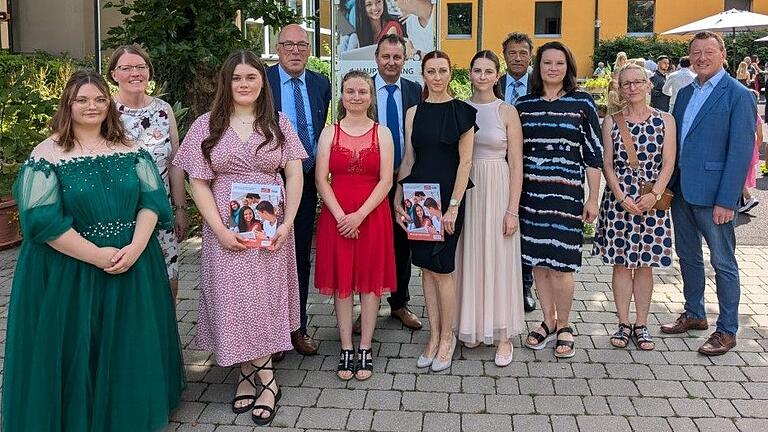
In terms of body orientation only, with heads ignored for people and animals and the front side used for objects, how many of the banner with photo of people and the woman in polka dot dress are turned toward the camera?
2

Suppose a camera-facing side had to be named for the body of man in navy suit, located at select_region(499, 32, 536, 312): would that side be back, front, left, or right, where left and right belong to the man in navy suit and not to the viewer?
front

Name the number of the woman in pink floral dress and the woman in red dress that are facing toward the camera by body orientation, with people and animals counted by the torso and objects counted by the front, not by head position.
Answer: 2

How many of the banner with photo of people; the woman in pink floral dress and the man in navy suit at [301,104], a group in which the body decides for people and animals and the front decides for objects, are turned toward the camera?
3

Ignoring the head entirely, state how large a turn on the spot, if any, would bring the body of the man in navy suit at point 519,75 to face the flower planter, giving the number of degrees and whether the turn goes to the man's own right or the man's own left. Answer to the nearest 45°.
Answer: approximately 90° to the man's own right

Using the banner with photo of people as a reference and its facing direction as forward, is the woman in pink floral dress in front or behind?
in front

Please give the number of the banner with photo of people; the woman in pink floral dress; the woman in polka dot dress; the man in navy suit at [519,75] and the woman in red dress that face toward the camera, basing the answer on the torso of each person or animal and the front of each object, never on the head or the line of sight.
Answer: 5

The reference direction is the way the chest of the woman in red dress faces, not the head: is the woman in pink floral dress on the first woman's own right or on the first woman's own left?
on the first woman's own right

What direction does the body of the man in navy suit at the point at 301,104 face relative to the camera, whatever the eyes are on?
toward the camera

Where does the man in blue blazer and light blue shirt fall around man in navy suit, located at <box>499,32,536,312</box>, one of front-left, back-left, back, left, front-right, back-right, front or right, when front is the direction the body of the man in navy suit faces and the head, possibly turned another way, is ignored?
front-left

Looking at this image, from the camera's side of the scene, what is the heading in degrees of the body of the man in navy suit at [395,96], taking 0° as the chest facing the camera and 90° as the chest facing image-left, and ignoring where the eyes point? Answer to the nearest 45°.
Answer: approximately 0°

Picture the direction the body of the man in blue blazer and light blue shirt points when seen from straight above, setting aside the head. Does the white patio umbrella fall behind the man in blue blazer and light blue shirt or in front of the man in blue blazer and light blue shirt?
behind

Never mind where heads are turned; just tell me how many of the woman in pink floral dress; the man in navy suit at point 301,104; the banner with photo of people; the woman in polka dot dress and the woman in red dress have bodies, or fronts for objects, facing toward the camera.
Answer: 5

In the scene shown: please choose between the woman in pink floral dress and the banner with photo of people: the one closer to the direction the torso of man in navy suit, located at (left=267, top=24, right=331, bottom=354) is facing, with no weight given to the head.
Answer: the woman in pink floral dress

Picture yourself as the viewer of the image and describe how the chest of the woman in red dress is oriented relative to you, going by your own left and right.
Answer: facing the viewer

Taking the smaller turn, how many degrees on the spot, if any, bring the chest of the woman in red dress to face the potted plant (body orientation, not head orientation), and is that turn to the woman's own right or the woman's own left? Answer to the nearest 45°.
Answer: approximately 135° to the woman's own right
